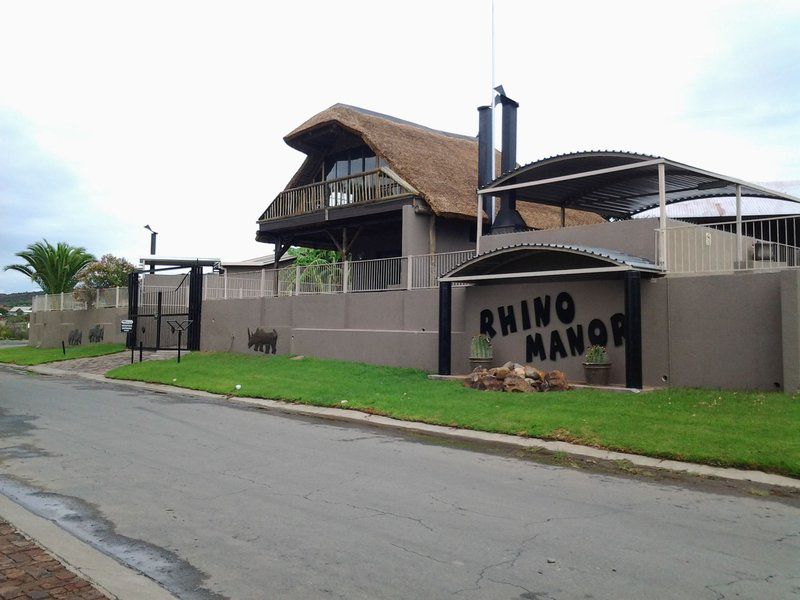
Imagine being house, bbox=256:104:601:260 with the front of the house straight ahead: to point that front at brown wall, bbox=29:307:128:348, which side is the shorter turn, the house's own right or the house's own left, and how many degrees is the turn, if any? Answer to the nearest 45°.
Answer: approximately 90° to the house's own right

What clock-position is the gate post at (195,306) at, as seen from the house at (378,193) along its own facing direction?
The gate post is roughly at 2 o'clock from the house.

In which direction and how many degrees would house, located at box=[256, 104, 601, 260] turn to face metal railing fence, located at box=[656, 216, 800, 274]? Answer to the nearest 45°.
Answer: approximately 90° to its left

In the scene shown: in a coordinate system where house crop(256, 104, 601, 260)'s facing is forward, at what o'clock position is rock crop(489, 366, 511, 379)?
The rock is roughly at 10 o'clock from the house.

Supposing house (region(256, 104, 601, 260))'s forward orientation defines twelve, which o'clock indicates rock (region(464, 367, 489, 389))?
The rock is roughly at 10 o'clock from the house.

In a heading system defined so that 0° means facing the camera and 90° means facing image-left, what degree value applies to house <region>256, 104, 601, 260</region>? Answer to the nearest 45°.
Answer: approximately 45°

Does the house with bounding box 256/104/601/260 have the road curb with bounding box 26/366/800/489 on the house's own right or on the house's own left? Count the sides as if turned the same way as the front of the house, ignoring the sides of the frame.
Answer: on the house's own left
